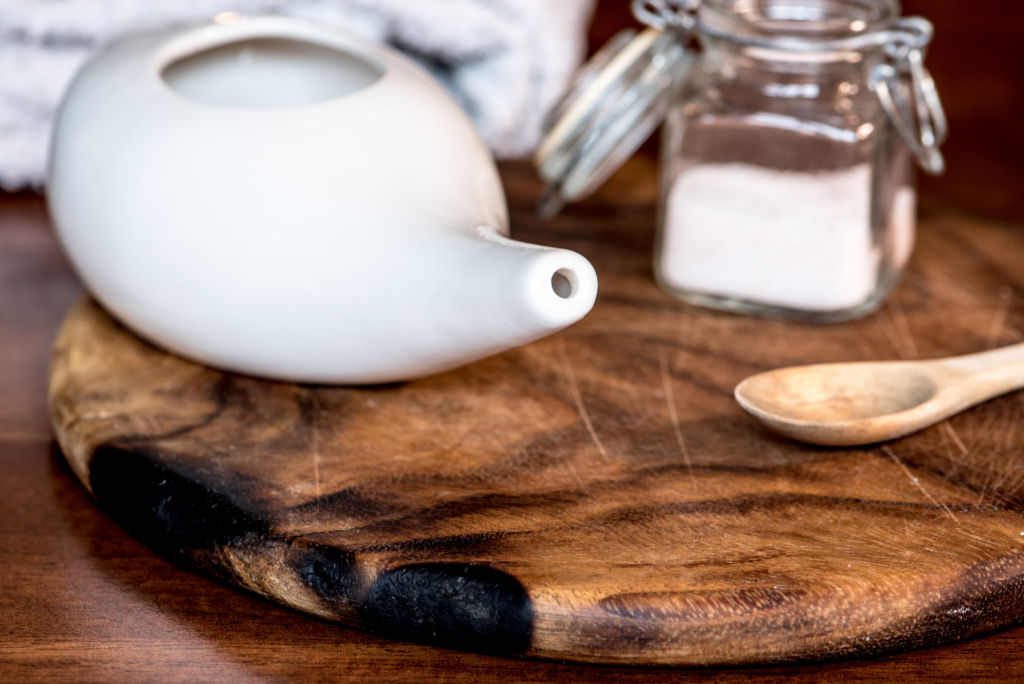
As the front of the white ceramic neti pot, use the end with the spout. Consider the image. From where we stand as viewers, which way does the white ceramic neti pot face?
facing the viewer and to the right of the viewer
